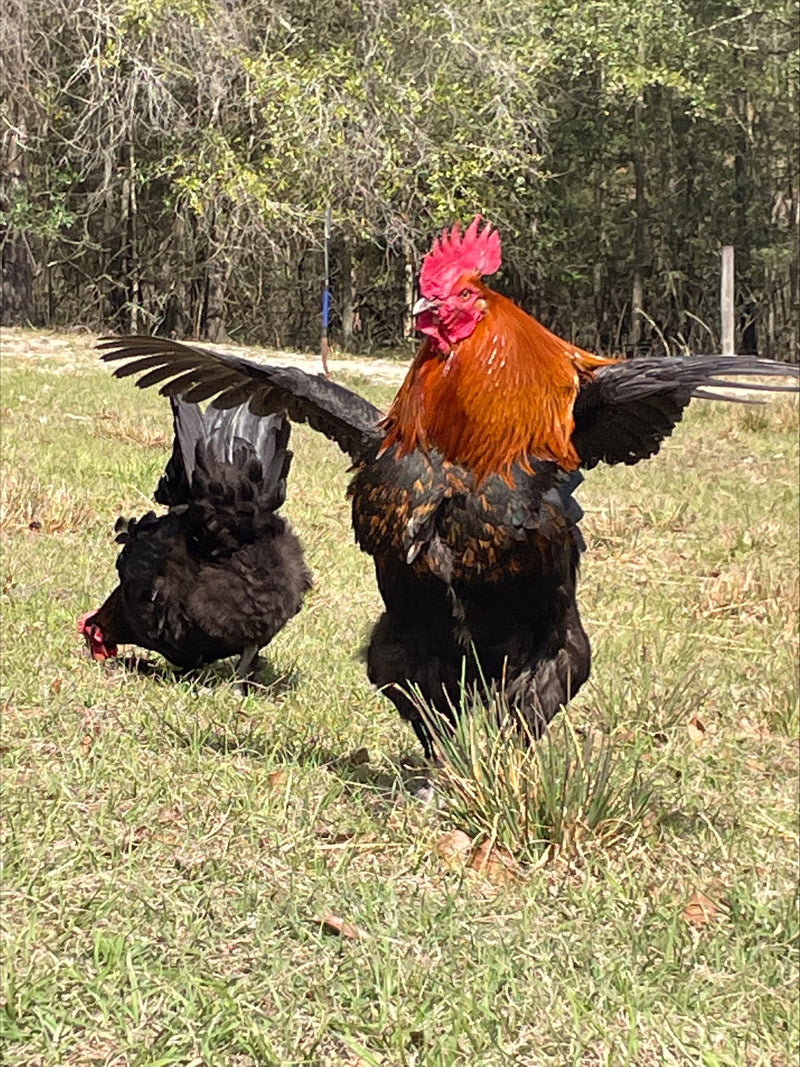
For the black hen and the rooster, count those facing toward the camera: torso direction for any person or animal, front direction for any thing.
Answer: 1

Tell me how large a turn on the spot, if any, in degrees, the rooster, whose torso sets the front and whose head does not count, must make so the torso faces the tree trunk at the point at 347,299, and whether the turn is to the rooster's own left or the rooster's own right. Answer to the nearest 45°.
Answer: approximately 180°

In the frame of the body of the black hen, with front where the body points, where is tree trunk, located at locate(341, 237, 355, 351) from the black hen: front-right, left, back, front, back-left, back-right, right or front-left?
front-right

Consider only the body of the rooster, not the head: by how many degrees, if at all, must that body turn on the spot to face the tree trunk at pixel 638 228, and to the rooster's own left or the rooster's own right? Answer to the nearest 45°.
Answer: approximately 180°

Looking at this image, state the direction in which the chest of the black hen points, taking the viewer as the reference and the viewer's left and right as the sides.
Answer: facing away from the viewer and to the left of the viewer

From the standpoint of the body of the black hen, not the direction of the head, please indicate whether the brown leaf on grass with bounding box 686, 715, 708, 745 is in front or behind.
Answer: behind

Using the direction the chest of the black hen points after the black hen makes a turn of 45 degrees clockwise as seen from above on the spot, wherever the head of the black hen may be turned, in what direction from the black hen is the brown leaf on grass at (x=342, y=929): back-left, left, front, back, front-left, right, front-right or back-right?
back
